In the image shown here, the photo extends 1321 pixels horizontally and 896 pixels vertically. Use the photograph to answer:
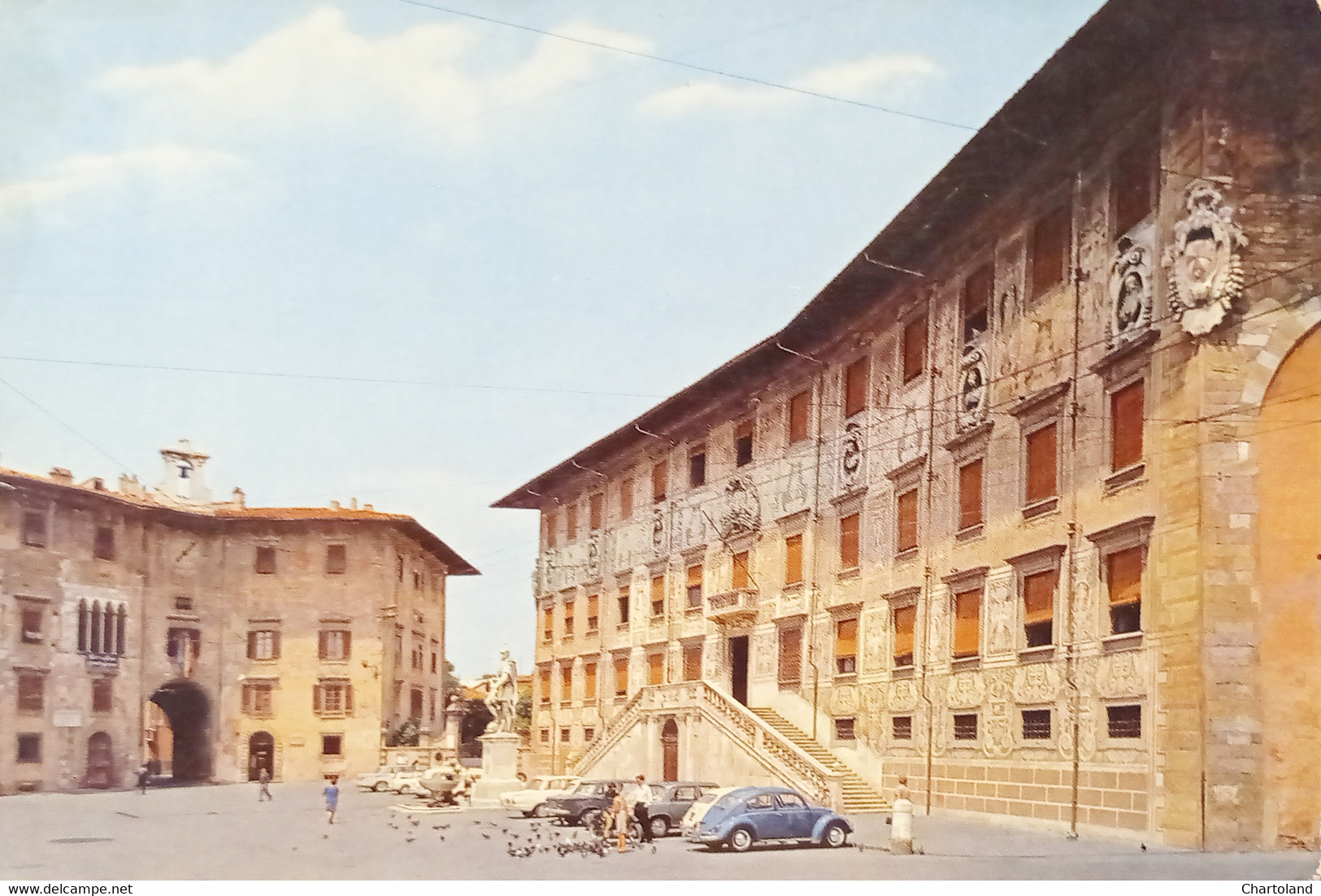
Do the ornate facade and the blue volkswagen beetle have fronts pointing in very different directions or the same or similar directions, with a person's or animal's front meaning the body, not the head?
very different directions

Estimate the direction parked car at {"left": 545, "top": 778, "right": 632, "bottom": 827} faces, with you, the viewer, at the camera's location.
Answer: facing the viewer and to the left of the viewer

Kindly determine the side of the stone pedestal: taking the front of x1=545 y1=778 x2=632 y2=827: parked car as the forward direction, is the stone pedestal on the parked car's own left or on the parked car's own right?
on the parked car's own right

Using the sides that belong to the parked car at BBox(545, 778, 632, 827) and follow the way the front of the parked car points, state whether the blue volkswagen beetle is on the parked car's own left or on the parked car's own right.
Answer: on the parked car's own left

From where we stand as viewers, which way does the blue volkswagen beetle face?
facing away from the viewer and to the right of the viewer
